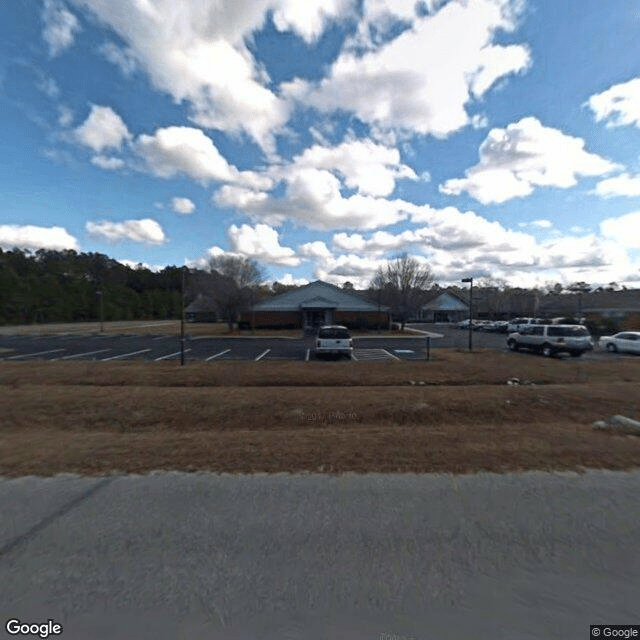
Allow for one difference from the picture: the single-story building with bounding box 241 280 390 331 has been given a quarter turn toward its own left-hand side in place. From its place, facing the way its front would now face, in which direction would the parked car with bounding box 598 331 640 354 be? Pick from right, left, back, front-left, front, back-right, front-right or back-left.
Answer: front-right

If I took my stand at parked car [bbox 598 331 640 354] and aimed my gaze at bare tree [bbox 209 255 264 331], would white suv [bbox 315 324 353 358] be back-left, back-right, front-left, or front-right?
front-left

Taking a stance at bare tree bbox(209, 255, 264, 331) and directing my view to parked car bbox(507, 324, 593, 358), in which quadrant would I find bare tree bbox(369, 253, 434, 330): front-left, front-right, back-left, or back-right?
front-left

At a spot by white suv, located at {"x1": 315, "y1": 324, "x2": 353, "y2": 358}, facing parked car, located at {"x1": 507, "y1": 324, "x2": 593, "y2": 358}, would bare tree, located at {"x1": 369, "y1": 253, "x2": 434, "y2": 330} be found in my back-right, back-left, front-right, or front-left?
front-left

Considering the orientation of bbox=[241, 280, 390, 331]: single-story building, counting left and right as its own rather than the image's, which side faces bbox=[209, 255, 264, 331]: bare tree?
right

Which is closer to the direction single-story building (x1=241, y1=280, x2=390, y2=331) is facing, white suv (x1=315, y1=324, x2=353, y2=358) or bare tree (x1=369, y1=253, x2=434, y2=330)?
the white suv

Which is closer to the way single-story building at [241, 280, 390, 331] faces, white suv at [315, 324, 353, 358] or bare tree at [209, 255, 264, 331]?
the white suv

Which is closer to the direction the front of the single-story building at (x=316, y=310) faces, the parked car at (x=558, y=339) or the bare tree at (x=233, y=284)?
the parked car

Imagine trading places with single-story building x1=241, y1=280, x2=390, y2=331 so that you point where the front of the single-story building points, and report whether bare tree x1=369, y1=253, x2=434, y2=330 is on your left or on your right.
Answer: on your left

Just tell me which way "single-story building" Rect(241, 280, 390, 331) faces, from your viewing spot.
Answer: facing the viewer

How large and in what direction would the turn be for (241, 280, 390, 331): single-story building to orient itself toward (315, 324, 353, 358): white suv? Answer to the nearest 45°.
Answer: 0° — it already faces it
